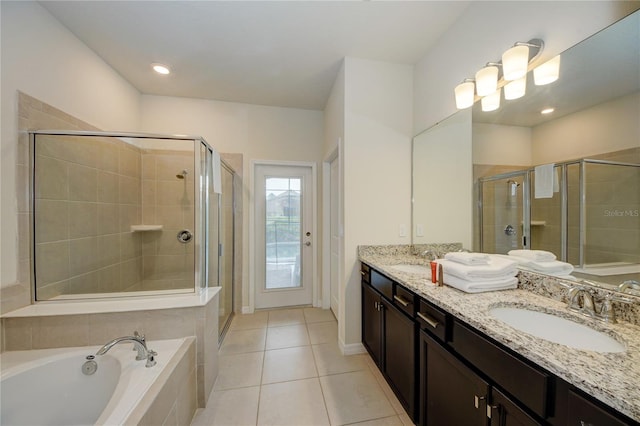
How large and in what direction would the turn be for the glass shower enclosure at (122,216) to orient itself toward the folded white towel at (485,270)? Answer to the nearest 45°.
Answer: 0° — it already faces it

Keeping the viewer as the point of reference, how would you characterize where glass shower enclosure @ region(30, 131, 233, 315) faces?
facing the viewer and to the right of the viewer

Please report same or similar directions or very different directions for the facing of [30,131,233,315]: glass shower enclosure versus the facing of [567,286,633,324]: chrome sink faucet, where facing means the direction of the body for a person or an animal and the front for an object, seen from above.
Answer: very different directions

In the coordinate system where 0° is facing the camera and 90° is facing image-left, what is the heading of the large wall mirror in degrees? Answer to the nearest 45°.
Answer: approximately 45°

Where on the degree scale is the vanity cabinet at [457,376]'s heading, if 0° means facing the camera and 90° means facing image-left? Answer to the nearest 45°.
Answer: approximately 45°

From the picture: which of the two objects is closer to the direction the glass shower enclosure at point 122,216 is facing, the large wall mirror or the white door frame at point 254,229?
the large wall mirror

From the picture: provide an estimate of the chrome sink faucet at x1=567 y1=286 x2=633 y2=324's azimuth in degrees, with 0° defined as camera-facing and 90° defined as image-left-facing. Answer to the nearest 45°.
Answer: approximately 45°
